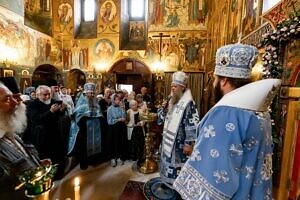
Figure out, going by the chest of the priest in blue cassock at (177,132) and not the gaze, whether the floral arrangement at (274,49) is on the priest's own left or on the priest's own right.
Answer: on the priest's own left

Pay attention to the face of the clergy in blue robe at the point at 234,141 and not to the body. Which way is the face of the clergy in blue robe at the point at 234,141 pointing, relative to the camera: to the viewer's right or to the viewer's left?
to the viewer's left

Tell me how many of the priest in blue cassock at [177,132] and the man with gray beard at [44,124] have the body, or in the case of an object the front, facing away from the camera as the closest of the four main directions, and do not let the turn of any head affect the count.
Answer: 0

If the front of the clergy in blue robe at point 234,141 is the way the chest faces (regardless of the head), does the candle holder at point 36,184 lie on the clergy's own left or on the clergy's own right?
on the clergy's own left

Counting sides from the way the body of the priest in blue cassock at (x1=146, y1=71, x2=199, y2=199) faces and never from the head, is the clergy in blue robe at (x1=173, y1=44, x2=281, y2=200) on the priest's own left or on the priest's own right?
on the priest's own left

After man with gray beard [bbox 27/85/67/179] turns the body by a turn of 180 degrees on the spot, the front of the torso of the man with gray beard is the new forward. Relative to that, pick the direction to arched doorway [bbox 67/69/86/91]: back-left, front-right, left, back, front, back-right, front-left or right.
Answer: front-right

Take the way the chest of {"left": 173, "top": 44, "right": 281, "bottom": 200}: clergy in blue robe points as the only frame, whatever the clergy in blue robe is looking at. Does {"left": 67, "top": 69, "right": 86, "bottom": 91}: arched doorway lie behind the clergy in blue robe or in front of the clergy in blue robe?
in front

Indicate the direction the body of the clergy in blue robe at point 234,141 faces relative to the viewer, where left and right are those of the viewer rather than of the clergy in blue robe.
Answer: facing away from the viewer and to the left of the viewer

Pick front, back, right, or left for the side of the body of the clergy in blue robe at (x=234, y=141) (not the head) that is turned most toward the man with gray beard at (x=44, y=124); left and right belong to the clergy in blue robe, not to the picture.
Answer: front

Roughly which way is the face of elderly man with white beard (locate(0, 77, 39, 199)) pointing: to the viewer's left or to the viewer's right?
to the viewer's right

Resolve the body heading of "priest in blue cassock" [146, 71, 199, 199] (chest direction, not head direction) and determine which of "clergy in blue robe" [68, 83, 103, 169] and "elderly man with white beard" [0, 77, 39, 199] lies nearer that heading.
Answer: the elderly man with white beard

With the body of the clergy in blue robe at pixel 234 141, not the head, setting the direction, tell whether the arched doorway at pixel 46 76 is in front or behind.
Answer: in front

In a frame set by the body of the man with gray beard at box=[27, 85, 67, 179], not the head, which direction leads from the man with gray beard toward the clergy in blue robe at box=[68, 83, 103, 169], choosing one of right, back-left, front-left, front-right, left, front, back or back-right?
left

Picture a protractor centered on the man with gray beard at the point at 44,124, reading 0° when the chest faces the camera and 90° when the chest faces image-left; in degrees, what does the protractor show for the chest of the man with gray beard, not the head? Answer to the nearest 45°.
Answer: approximately 315°
